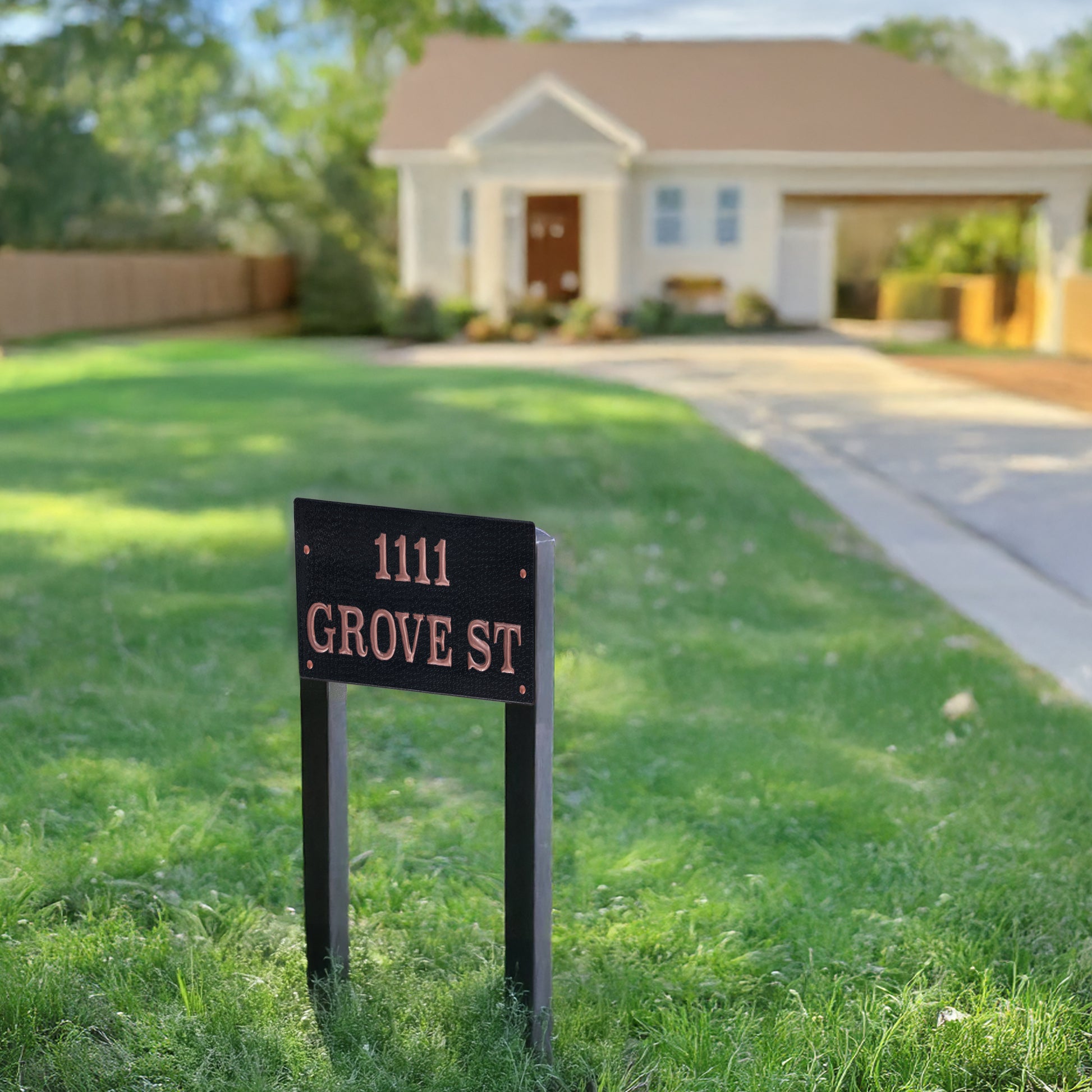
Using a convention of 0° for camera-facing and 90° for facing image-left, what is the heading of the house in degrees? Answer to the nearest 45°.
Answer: approximately 0°

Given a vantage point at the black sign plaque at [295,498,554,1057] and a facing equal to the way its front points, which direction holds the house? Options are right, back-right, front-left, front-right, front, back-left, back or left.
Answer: back-right

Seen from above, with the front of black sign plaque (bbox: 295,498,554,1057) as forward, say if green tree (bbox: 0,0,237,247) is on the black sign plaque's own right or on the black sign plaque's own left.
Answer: on the black sign plaque's own right

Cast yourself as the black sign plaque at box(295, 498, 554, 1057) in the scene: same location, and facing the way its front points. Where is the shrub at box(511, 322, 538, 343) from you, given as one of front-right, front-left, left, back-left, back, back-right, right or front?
back-right

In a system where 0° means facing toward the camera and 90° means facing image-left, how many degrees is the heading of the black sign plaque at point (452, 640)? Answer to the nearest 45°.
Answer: approximately 45°

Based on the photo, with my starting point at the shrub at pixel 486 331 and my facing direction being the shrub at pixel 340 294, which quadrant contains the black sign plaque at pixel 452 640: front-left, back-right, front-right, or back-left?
back-left

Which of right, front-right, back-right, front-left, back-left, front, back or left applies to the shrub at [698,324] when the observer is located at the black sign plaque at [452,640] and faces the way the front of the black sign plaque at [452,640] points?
back-right
